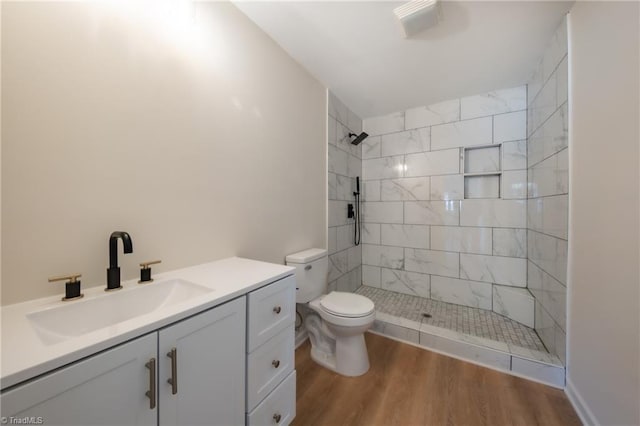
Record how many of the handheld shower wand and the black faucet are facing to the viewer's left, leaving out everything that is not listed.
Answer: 0

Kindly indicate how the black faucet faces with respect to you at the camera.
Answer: facing the viewer and to the right of the viewer

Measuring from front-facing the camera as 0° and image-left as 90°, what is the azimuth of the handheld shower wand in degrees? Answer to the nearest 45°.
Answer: approximately 270°

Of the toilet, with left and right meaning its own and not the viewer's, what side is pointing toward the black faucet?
right

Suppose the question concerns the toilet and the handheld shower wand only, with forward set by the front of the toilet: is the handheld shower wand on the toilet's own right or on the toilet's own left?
on the toilet's own left

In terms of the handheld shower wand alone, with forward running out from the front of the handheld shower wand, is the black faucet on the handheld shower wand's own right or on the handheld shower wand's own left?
on the handheld shower wand's own right

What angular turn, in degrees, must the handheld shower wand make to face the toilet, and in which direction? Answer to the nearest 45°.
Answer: approximately 90° to its right

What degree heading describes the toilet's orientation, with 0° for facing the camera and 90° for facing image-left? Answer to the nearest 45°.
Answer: approximately 315°
